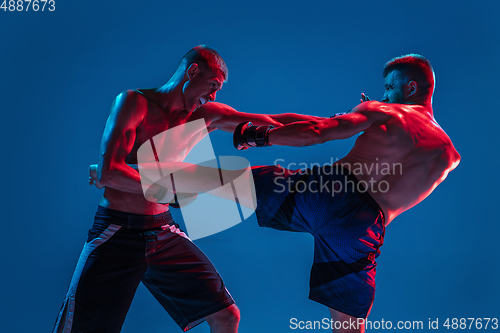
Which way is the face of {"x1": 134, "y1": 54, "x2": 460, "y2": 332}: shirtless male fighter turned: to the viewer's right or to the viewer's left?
to the viewer's left

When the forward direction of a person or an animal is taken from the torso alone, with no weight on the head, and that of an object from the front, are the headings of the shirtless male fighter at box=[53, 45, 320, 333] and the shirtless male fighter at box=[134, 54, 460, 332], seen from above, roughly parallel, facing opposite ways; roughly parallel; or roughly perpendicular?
roughly parallel, facing opposite ways

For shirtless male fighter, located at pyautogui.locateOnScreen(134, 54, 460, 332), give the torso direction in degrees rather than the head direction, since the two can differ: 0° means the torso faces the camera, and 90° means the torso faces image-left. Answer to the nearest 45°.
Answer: approximately 135°

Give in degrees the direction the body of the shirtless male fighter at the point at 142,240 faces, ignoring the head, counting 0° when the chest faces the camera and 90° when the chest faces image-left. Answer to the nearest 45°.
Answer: approximately 315°

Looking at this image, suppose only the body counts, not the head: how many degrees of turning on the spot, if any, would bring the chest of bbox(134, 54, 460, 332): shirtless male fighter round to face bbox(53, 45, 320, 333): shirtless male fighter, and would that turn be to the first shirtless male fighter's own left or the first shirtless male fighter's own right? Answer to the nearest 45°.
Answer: approximately 45° to the first shirtless male fighter's own left

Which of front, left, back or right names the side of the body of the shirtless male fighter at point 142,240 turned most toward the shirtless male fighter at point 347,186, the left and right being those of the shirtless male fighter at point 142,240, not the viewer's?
front
